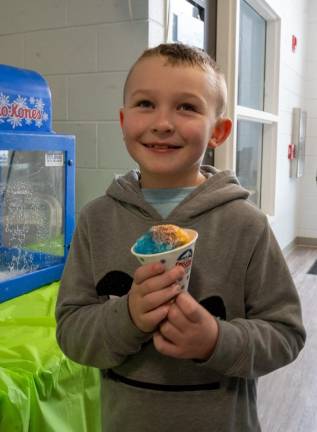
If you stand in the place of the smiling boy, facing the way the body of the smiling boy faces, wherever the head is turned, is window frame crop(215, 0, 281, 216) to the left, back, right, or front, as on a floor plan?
back

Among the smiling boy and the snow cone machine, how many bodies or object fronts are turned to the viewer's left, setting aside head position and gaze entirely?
0

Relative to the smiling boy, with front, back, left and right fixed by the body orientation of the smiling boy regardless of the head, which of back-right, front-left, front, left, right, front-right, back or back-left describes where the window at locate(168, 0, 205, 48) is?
back

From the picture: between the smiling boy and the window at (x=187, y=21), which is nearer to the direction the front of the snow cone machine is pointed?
the smiling boy

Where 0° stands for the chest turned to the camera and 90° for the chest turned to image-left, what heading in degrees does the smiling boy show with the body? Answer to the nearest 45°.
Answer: approximately 0°

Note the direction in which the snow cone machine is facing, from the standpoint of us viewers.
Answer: facing the viewer and to the right of the viewer

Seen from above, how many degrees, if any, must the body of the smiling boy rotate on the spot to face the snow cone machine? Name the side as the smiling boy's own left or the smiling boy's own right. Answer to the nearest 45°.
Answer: approximately 135° to the smiling boy's own right
